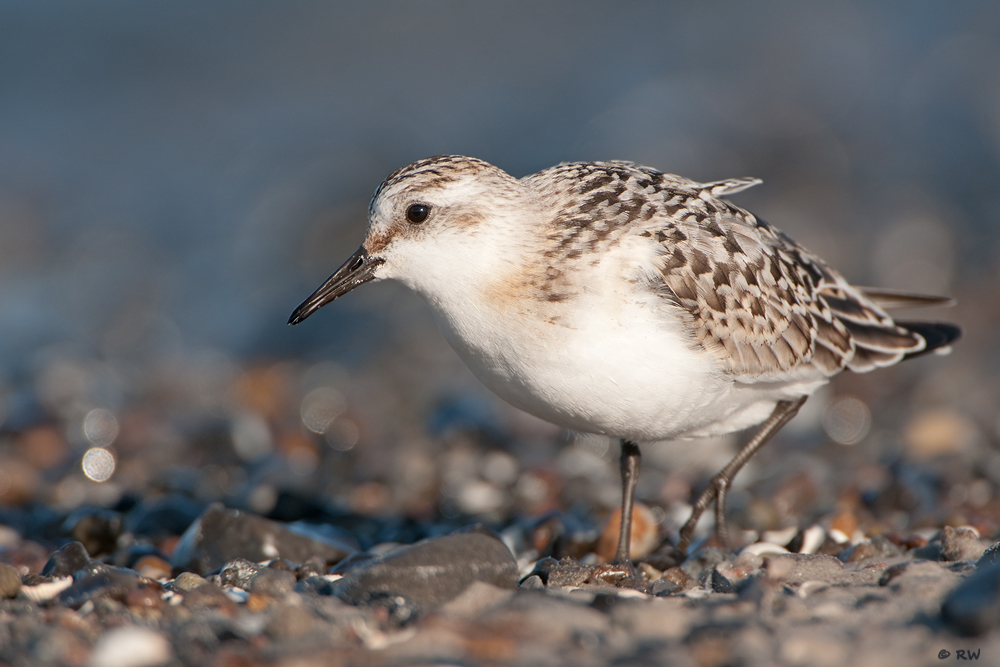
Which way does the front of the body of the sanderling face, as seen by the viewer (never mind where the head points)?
to the viewer's left

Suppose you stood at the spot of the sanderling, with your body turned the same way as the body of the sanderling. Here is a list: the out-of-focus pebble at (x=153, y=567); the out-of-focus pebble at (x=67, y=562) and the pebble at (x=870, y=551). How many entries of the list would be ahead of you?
2

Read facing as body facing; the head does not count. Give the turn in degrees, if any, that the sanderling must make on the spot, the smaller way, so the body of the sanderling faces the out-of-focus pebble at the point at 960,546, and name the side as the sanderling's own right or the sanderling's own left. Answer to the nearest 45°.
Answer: approximately 180°

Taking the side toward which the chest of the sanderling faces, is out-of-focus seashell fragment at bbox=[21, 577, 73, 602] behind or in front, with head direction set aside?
in front

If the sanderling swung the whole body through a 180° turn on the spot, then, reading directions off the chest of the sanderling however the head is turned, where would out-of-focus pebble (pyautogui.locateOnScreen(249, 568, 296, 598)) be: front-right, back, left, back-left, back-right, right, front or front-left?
back-right

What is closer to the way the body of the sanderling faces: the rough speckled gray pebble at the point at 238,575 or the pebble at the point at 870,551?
the rough speckled gray pebble

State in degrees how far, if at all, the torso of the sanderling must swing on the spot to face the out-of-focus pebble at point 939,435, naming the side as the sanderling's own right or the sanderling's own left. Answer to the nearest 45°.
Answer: approximately 135° to the sanderling's own right

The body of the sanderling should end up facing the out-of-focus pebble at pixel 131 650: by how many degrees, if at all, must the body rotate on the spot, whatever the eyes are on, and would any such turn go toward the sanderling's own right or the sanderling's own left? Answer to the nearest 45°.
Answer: approximately 45° to the sanderling's own left

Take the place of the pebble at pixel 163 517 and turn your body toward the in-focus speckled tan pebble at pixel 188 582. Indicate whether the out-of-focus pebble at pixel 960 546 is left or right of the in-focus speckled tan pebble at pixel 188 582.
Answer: left

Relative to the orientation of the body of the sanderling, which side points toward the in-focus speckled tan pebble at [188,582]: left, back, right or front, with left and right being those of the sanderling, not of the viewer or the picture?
front

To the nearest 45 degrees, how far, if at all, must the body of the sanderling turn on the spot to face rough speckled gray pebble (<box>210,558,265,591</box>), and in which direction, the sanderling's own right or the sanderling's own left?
0° — it already faces it

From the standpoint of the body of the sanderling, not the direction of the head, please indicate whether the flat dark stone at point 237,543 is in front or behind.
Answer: in front
